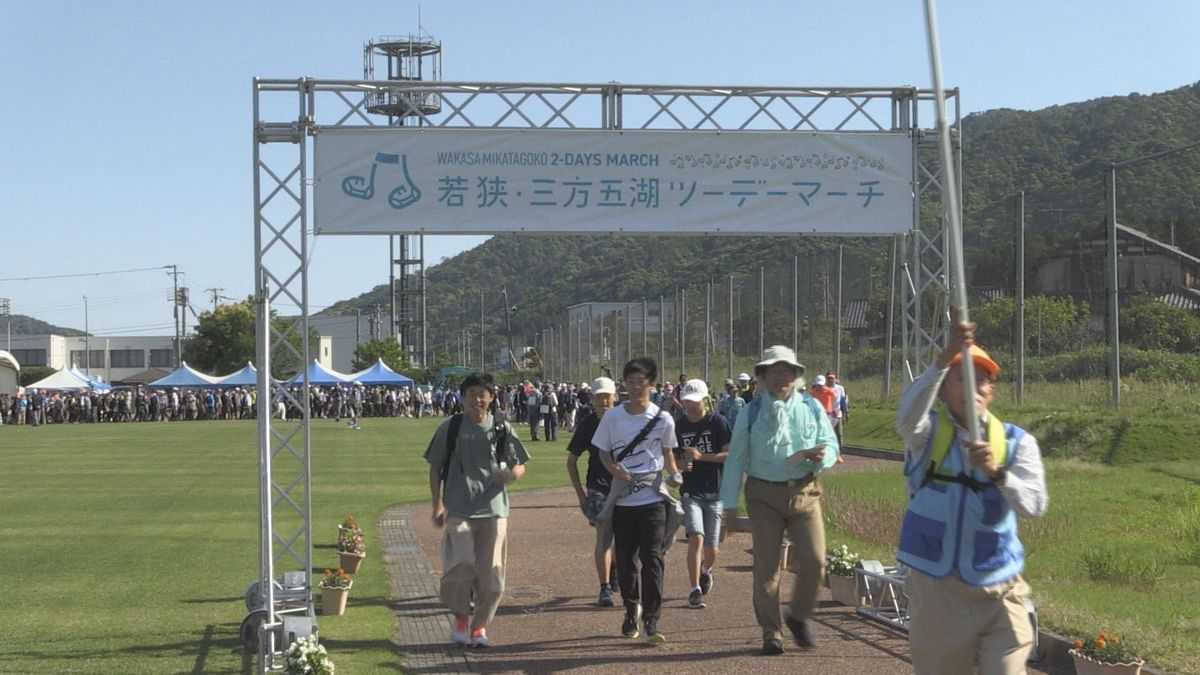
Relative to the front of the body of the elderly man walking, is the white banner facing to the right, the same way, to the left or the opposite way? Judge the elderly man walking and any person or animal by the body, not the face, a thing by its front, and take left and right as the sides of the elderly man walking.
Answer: the same way

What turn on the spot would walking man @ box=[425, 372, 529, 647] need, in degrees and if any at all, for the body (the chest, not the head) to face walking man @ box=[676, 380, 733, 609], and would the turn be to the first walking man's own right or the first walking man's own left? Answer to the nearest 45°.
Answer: approximately 135° to the first walking man's own left

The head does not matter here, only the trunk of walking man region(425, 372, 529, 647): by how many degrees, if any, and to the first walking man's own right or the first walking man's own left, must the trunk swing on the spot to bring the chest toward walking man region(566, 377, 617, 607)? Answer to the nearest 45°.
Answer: approximately 135° to the first walking man's own left

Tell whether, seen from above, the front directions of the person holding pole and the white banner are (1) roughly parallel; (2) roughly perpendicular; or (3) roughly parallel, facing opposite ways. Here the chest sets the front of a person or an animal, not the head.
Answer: roughly parallel

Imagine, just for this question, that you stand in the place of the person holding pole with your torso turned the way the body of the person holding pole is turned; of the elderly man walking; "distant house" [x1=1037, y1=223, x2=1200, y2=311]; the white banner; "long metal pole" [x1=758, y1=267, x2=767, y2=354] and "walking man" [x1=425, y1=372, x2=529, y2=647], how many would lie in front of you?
0

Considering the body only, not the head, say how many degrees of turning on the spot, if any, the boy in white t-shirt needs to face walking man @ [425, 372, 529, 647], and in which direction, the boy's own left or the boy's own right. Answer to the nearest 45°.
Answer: approximately 90° to the boy's own right

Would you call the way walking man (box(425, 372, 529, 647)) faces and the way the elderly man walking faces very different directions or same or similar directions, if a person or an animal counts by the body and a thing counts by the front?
same or similar directions

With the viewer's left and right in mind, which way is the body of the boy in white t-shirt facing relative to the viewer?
facing the viewer

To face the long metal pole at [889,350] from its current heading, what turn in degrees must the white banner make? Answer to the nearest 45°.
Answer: approximately 180°

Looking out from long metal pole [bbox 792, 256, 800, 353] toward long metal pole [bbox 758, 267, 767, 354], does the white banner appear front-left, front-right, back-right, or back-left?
back-left

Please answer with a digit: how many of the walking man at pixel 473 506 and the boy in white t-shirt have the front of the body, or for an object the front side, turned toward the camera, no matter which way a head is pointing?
2

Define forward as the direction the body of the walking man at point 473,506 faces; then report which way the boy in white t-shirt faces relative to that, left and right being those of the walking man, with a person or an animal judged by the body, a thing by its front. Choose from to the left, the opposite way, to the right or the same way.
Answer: the same way

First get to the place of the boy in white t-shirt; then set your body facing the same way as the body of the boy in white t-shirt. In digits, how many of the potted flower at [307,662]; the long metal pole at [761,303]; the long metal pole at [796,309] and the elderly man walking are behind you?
2
